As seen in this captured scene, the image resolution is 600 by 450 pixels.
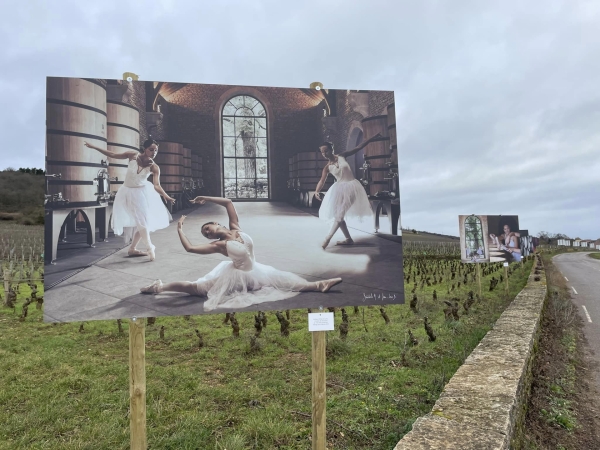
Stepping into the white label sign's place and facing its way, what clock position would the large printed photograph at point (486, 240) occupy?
The large printed photograph is roughly at 7 o'clock from the white label sign.

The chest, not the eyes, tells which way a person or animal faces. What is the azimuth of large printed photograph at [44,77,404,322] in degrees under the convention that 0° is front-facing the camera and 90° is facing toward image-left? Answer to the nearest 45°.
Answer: approximately 0°

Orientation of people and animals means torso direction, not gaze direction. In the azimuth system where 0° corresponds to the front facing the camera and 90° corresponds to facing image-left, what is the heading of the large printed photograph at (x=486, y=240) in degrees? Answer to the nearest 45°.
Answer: approximately 0°

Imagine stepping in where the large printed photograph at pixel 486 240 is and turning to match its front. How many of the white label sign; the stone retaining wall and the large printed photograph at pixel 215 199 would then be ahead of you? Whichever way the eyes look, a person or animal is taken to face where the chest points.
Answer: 3
